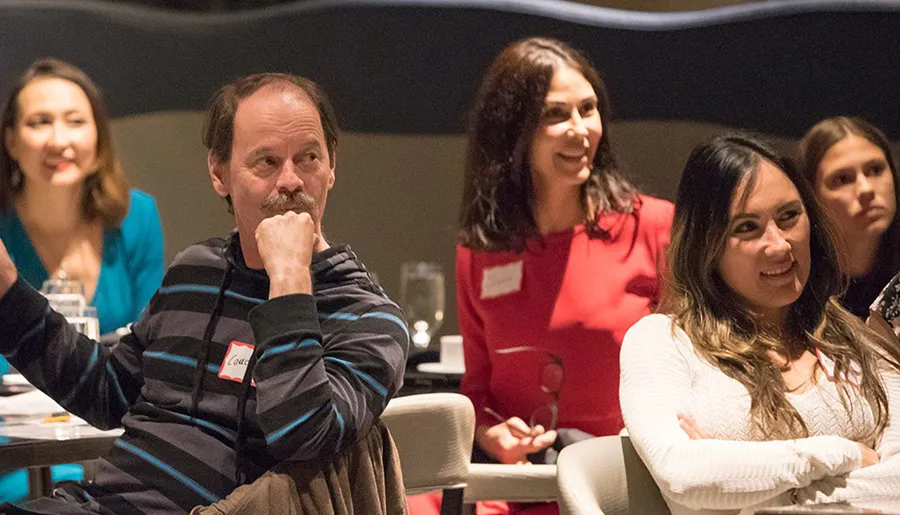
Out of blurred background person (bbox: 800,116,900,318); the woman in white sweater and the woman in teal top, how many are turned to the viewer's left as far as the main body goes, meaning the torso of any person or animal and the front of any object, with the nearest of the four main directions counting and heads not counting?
0

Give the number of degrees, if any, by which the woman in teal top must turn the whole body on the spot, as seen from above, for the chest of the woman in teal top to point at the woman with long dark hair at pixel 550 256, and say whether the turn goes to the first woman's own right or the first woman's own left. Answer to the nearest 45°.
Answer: approximately 45° to the first woman's own left

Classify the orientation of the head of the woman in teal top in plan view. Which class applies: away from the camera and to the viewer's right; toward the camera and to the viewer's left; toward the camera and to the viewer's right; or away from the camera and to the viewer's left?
toward the camera and to the viewer's right

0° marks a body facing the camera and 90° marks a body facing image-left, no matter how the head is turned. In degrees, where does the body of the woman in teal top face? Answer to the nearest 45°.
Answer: approximately 0°

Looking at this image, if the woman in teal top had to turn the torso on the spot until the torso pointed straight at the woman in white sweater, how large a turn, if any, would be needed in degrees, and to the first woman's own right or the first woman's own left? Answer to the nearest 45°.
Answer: approximately 45° to the first woman's own left

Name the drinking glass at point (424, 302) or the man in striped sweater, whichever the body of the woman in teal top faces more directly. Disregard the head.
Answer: the man in striped sweater

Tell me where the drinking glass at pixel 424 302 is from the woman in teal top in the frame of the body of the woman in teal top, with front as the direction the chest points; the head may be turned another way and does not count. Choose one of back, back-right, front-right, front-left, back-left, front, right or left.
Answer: left

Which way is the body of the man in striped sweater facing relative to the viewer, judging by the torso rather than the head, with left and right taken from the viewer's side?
facing the viewer and to the left of the viewer

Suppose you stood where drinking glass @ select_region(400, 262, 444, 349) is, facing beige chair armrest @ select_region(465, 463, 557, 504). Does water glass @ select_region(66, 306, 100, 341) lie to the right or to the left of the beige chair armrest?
right
